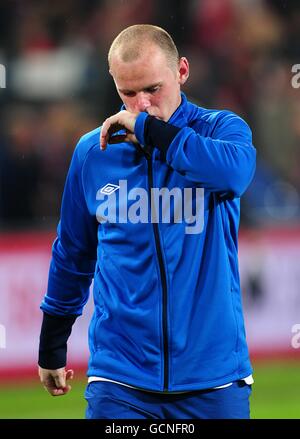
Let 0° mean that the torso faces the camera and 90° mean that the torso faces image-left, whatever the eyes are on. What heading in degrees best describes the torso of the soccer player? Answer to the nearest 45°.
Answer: approximately 0°
